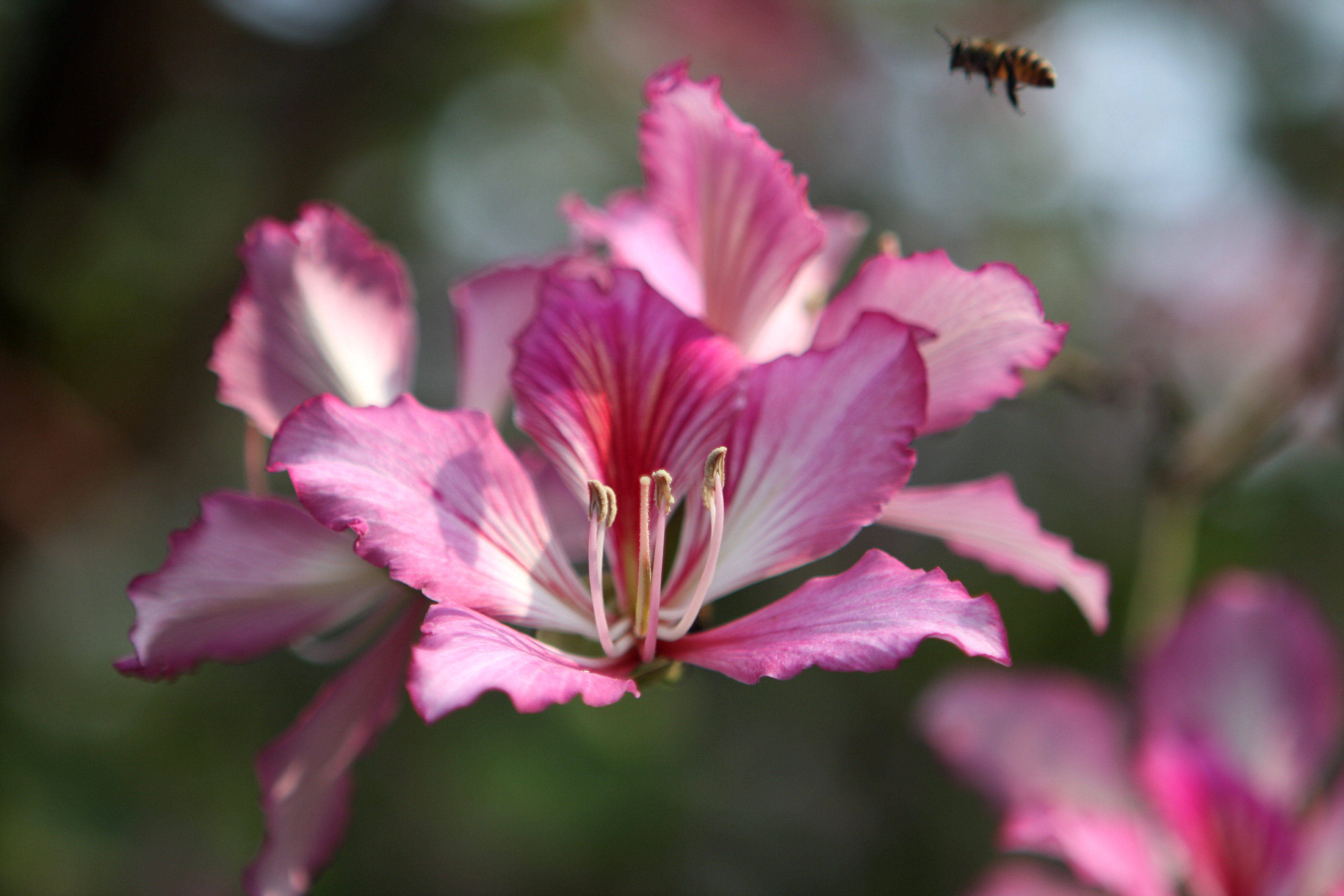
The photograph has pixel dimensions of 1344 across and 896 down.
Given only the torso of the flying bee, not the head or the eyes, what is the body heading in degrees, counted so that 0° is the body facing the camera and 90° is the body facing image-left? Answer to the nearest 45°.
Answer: approximately 90°

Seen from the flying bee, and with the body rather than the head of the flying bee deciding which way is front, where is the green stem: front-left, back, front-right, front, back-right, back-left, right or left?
back-right

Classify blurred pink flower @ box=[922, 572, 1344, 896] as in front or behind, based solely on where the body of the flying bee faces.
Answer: behind
